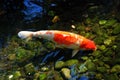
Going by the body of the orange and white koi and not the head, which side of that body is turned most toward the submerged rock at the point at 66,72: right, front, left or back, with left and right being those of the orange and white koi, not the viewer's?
right

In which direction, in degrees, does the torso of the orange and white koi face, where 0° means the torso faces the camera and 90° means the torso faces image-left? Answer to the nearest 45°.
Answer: approximately 270°

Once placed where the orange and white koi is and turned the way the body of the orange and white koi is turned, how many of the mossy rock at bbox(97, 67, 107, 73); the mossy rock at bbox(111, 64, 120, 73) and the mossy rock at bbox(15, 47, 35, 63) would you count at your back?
1

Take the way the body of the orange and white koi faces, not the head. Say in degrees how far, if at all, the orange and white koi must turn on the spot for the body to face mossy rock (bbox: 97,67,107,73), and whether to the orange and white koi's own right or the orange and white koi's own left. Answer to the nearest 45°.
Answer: approximately 45° to the orange and white koi's own right

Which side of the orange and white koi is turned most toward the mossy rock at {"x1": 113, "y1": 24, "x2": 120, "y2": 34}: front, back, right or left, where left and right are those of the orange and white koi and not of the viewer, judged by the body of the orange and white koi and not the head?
front

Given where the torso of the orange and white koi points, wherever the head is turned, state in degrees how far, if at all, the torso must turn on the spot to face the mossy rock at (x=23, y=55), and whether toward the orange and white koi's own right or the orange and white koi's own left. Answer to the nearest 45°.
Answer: approximately 180°

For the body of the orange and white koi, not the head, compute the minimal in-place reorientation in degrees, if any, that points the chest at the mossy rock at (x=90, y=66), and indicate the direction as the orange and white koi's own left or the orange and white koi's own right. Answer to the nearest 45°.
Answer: approximately 45° to the orange and white koi's own right

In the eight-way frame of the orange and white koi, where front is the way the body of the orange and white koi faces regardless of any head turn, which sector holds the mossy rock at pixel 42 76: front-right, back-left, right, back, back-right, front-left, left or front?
back-right

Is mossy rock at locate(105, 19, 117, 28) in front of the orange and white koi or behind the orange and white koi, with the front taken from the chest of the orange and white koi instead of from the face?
in front

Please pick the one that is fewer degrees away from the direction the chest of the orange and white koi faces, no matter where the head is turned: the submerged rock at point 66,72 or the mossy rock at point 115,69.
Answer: the mossy rock

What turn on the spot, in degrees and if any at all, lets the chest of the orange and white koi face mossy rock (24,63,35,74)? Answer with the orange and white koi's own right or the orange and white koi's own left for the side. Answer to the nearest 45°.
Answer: approximately 180°
